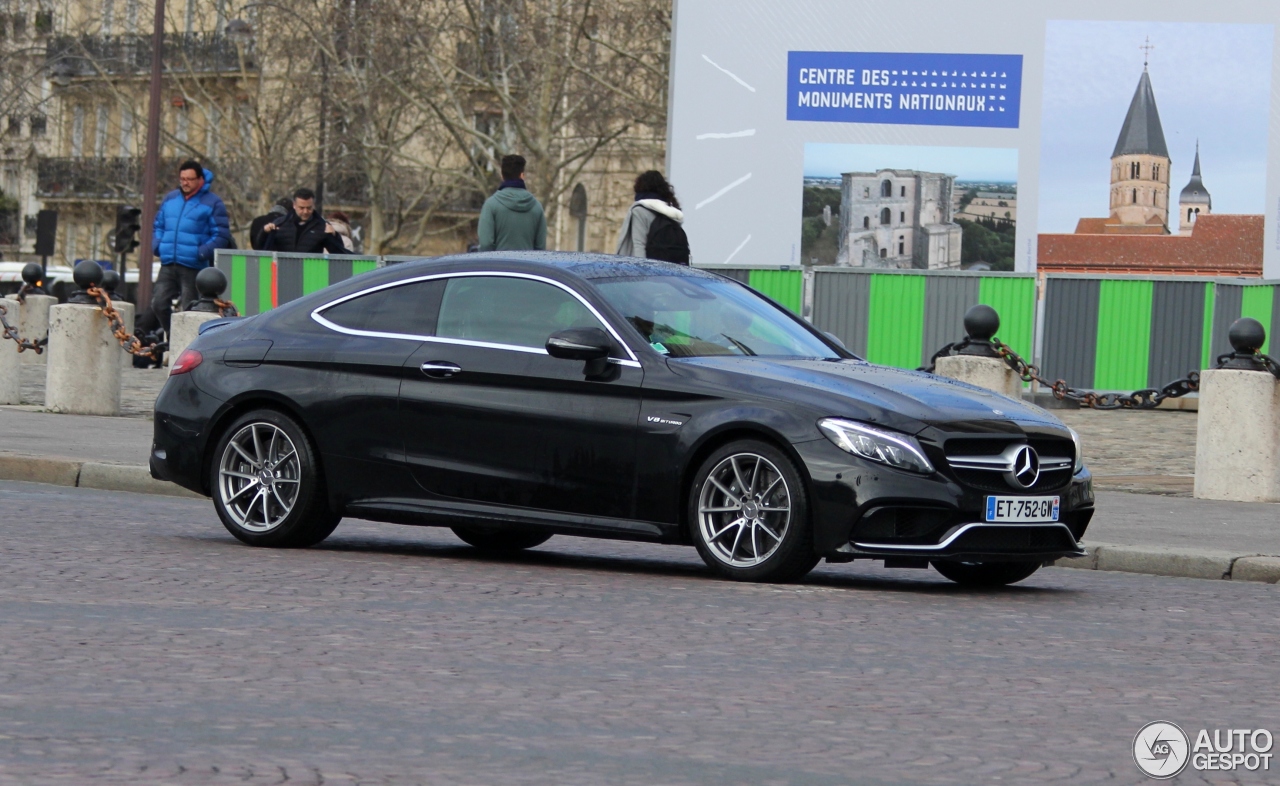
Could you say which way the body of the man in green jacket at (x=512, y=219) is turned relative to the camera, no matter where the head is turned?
away from the camera

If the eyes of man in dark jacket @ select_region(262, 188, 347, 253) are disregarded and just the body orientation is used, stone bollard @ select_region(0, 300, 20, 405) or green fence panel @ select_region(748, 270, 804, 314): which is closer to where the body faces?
the stone bollard

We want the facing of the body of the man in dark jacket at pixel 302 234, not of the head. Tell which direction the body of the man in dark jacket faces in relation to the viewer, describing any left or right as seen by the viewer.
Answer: facing the viewer

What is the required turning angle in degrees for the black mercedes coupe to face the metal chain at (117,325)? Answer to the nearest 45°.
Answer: approximately 180°

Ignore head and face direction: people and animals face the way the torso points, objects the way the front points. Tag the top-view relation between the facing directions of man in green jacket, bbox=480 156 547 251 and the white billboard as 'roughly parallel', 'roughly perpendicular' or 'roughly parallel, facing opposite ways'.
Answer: roughly parallel, facing opposite ways

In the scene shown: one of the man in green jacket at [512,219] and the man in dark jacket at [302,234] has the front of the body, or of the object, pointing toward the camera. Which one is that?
the man in dark jacket at [302,234]

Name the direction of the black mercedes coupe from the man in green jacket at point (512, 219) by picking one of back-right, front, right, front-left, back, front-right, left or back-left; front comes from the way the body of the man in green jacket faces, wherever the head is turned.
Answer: back

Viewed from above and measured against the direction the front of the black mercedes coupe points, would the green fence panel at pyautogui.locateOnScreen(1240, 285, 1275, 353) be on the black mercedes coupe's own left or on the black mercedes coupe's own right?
on the black mercedes coupe's own left

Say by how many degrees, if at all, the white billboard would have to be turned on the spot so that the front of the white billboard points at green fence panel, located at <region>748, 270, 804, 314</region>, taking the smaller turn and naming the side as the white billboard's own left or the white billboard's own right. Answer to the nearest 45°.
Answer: approximately 90° to the white billboard's own right

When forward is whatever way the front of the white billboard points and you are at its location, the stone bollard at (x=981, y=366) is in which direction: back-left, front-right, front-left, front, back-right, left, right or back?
front

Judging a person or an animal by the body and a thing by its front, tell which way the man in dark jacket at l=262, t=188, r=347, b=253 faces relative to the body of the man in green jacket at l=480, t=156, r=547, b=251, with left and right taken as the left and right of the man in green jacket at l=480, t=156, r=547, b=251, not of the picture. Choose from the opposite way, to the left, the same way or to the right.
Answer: the opposite way

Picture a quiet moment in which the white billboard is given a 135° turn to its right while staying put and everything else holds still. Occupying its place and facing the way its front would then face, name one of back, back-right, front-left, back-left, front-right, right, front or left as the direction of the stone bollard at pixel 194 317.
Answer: left

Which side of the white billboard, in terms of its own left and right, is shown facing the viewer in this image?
front

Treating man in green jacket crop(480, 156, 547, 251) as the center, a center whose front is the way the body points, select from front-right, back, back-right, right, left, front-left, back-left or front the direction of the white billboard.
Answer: front-right
